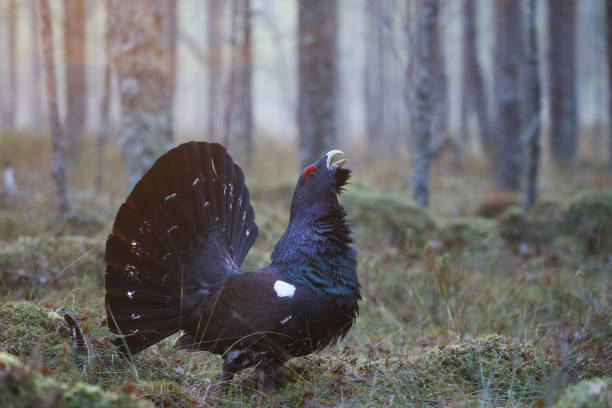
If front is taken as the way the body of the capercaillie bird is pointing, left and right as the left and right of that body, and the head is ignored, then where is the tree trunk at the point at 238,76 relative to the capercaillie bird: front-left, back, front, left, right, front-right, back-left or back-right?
left

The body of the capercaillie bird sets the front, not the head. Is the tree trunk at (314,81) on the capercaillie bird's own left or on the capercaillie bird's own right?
on the capercaillie bird's own left

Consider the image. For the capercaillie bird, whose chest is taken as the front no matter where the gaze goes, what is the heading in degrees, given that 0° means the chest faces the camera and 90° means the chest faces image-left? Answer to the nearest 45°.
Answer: approximately 270°

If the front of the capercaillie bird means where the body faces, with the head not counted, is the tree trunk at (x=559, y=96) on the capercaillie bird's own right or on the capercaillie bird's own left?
on the capercaillie bird's own left

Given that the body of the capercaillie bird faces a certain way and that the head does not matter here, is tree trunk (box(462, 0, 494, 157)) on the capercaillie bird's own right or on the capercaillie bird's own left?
on the capercaillie bird's own left

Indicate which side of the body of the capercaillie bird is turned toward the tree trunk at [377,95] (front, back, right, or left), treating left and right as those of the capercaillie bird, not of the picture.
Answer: left

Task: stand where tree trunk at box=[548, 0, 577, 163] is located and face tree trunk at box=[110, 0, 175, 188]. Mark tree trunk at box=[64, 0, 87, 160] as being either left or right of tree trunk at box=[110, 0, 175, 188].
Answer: right

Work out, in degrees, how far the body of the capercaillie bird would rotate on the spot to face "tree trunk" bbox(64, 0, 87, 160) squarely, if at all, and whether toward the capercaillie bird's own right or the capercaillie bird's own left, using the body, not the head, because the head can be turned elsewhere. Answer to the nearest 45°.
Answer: approximately 90° to the capercaillie bird's own left
